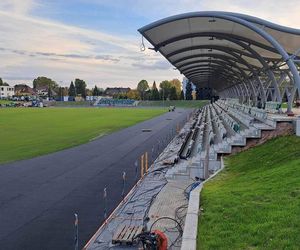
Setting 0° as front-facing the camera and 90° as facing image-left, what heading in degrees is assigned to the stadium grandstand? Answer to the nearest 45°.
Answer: approximately 90°
